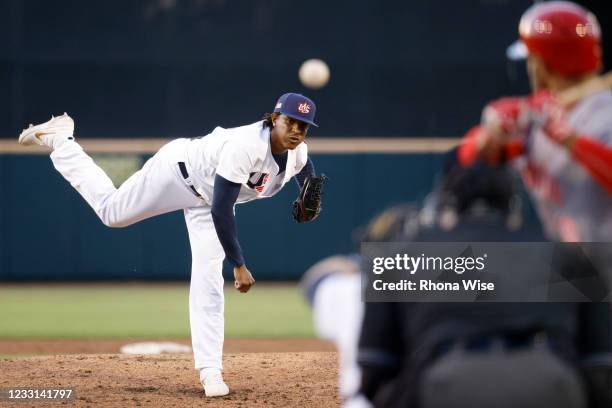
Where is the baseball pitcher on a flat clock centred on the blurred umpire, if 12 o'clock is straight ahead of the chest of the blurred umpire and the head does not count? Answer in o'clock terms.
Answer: The baseball pitcher is roughly at 11 o'clock from the blurred umpire.

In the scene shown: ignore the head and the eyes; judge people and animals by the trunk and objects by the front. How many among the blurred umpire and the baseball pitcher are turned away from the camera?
1

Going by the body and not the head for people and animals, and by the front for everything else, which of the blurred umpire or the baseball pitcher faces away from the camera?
the blurred umpire

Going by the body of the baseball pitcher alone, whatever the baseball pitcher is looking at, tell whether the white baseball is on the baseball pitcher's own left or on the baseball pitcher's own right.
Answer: on the baseball pitcher's own left

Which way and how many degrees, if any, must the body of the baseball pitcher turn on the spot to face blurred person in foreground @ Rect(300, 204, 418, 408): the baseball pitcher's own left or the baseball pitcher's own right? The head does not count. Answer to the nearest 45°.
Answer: approximately 45° to the baseball pitcher's own right

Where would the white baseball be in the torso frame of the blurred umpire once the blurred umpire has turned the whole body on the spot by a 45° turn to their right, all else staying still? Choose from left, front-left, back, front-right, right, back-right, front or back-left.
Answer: front-left

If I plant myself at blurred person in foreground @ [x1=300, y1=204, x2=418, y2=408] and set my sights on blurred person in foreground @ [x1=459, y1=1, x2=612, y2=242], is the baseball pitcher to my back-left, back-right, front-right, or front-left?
front-left

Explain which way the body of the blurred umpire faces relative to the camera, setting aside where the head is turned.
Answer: away from the camera
